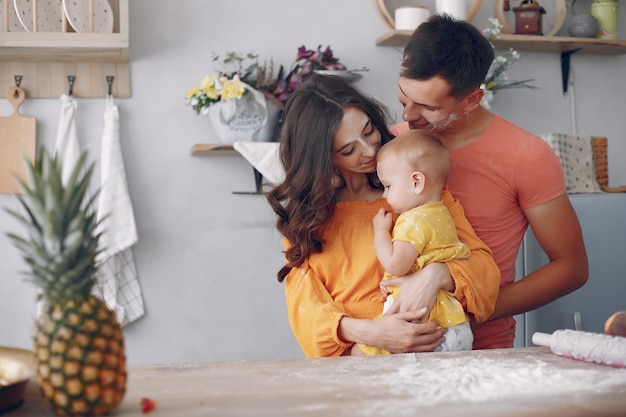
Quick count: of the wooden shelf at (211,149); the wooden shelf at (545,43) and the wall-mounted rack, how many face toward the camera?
3

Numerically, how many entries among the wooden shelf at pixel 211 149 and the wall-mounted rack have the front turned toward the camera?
2

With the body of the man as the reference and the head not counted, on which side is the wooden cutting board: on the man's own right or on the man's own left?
on the man's own right

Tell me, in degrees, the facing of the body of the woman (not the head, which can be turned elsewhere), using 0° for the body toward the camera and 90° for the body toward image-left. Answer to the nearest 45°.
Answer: approximately 315°

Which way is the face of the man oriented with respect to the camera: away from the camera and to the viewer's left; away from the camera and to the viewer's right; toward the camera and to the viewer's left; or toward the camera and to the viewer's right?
toward the camera and to the viewer's left

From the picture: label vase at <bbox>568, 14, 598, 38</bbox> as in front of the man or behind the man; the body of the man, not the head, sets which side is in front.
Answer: behind

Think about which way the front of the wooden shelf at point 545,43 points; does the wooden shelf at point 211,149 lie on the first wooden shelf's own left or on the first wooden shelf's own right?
on the first wooden shelf's own right

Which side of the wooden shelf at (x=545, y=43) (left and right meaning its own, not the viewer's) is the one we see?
front

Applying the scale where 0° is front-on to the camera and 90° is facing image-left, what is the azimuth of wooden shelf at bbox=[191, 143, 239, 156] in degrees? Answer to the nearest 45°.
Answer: approximately 0°
